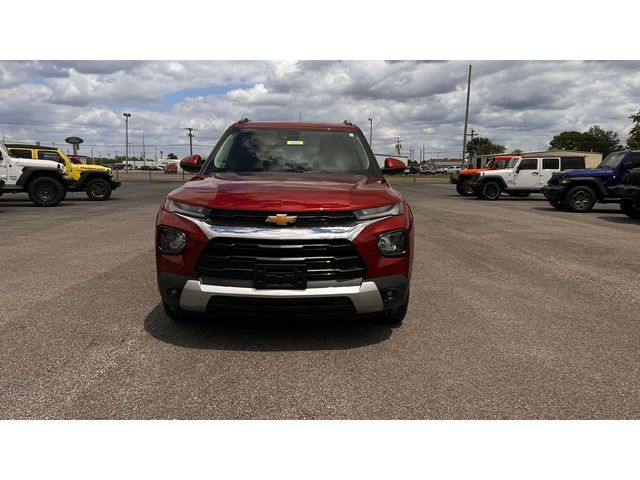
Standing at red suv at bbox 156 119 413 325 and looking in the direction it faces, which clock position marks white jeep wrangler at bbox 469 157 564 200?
The white jeep wrangler is roughly at 7 o'clock from the red suv.

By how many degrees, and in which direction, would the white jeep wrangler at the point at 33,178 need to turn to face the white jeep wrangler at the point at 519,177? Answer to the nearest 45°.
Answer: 0° — it already faces it

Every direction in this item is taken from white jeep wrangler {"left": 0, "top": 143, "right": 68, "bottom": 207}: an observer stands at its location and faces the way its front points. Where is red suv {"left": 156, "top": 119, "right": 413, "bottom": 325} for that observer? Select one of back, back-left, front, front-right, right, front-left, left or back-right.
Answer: right

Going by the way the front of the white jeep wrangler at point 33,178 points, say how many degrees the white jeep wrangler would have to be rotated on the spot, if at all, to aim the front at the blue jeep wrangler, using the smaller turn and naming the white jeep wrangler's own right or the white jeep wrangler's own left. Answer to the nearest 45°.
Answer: approximately 45° to the white jeep wrangler's own right

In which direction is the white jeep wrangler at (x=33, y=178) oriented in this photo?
to the viewer's right

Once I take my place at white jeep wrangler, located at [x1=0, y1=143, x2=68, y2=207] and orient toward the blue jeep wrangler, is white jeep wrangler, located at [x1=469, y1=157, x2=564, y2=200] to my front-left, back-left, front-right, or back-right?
front-left

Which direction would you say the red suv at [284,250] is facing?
toward the camera

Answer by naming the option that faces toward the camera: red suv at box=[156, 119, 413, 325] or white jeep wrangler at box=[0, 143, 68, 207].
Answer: the red suv

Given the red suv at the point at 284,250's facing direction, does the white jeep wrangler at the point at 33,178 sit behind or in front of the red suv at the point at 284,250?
behind

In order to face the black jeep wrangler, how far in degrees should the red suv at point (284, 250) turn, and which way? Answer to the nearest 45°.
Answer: approximately 135° to its left

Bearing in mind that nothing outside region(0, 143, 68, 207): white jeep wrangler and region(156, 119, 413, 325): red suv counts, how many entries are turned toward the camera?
1
